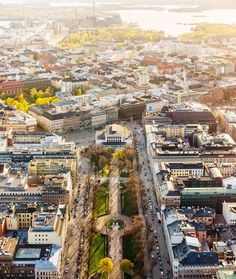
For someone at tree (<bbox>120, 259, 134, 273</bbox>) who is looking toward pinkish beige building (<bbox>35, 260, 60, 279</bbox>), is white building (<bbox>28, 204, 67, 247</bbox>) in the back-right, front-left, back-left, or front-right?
front-right

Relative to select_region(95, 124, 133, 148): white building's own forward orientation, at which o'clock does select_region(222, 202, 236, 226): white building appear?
select_region(222, 202, 236, 226): white building is roughly at 11 o'clock from select_region(95, 124, 133, 148): white building.

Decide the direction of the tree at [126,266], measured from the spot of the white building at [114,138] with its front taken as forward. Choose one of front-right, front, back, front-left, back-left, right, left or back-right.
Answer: front

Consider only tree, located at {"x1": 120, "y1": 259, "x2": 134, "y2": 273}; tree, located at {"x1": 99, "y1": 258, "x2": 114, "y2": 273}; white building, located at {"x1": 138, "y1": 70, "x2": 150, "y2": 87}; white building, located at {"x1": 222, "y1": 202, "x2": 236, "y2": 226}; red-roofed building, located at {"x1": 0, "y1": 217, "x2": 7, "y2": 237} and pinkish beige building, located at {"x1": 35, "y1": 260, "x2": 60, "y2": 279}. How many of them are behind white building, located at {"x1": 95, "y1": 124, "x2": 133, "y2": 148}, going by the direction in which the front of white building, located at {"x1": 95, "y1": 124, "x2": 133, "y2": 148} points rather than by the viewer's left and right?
1

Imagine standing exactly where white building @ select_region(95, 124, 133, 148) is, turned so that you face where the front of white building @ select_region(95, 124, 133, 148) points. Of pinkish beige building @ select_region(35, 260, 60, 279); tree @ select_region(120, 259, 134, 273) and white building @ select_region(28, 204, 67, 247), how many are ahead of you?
3

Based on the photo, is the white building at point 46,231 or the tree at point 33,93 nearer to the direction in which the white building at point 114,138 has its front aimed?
the white building

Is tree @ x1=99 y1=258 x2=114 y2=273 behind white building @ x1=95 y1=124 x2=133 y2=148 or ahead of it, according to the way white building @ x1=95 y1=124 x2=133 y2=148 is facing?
ahead

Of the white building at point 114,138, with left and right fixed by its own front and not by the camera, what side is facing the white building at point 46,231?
front

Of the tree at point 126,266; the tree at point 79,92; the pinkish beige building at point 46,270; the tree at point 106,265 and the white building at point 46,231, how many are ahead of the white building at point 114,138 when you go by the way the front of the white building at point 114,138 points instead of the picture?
4

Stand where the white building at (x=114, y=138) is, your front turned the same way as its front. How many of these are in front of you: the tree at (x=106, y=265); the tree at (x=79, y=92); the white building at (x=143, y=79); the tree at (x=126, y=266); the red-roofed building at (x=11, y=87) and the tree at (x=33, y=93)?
2

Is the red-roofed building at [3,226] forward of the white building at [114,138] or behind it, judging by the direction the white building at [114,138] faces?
forward

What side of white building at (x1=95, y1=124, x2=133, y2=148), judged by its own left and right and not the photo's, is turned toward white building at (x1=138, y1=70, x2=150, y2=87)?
back

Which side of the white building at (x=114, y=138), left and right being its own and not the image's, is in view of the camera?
front

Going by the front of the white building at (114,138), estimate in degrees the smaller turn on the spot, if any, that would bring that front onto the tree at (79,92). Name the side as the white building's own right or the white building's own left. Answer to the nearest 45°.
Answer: approximately 180°

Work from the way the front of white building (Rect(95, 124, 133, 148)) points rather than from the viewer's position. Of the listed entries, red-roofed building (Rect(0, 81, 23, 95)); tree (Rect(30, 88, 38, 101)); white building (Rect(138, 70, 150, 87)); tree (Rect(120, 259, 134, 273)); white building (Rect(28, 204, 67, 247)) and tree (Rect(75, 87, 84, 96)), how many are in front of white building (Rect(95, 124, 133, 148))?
2
